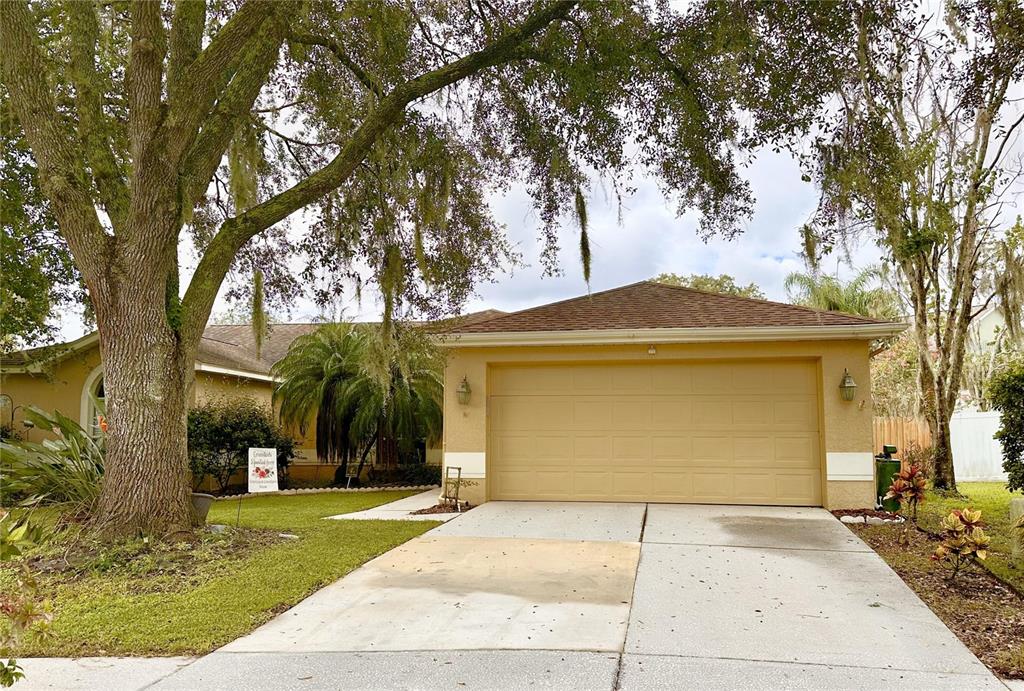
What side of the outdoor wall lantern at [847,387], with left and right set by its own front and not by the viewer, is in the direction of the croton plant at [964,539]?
front

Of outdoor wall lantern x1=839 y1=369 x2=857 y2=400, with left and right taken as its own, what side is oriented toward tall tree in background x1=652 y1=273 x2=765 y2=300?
back

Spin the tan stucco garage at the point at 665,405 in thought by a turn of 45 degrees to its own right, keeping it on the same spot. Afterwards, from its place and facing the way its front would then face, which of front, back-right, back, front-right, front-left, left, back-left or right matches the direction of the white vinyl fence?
back

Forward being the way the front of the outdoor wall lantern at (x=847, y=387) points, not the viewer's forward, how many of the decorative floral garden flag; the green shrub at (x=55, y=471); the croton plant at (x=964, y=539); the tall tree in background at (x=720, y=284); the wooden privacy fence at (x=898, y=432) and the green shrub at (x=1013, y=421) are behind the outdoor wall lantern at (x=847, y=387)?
2

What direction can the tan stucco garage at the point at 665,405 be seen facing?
toward the camera

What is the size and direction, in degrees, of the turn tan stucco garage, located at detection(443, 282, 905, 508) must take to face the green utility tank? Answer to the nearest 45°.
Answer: approximately 90° to its left

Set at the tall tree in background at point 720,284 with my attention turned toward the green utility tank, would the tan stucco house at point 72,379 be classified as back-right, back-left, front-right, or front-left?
front-right

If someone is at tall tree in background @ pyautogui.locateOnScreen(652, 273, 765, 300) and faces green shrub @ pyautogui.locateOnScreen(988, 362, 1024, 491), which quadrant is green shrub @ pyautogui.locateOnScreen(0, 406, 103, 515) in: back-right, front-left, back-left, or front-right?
front-right

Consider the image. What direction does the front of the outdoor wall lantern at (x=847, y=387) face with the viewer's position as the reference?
facing the viewer

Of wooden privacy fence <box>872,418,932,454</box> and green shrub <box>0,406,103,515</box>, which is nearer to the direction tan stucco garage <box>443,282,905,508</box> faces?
the green shrub

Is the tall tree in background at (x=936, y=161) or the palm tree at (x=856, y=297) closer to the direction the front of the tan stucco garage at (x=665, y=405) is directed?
the tall tree in background

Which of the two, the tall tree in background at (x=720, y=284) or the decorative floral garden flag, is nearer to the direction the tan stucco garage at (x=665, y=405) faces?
the decorative floral garden flag

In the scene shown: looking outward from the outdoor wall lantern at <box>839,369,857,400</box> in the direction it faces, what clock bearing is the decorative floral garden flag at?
The decorative floral garden flag is roughly at 2 o'clock from the outdoor wall lantern.

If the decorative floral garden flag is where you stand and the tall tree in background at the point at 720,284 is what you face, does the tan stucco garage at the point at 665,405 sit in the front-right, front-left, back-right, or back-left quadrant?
front-right
